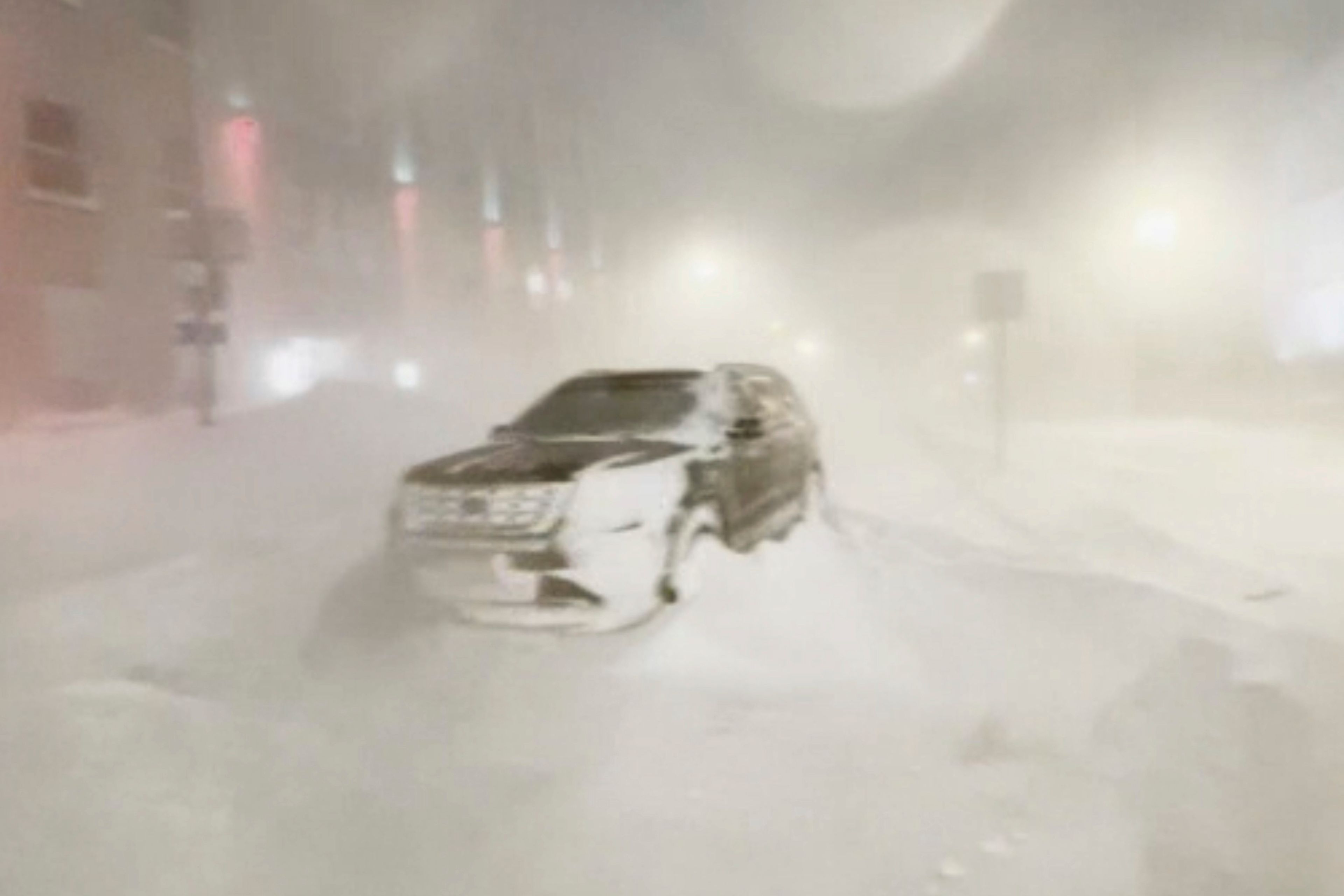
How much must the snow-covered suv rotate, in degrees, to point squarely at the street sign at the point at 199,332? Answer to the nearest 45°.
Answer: approximately 90° to its right

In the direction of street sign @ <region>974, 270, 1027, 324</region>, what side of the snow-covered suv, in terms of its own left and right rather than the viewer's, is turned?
back

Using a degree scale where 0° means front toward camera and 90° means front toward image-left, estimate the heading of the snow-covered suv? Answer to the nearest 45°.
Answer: approximately 45°

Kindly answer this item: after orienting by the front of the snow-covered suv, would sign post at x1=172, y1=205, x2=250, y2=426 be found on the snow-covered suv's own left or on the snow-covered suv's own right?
on the snow-covered suv's own right

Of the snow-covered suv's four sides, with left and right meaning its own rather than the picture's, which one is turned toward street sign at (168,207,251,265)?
right

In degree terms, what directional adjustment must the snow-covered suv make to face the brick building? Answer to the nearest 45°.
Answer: approximately 90° to its right
